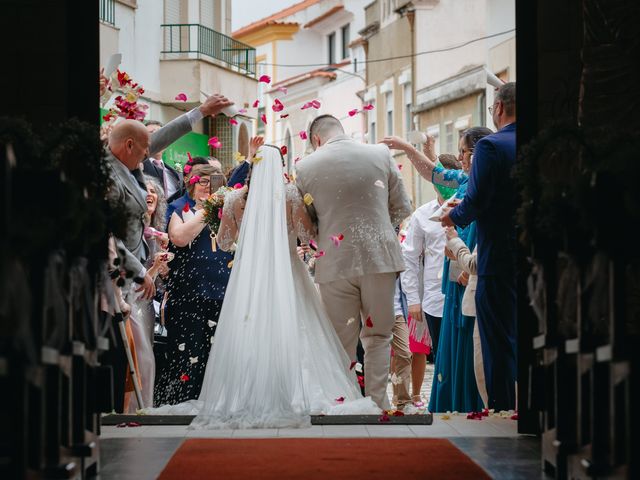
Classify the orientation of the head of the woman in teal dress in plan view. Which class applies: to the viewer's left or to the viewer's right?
to the viewer's left

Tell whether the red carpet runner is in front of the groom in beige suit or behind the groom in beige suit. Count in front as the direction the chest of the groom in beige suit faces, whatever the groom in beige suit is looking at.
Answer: behind

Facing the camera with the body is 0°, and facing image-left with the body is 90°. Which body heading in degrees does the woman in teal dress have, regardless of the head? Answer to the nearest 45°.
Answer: approximately 90°

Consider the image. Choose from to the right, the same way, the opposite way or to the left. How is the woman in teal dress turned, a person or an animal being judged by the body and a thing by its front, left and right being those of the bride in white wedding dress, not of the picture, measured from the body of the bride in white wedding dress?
to the left

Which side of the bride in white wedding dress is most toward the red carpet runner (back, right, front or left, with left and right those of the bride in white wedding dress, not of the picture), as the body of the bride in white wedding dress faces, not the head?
back

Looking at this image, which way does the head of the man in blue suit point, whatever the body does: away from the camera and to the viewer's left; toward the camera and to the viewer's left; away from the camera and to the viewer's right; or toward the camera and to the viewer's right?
away from the camera and to the viewer's left

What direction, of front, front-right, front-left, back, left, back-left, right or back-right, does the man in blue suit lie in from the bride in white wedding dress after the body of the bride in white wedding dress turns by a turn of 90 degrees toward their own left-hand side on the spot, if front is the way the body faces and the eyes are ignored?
back

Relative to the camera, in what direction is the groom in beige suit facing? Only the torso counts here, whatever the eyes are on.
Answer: away from the camera

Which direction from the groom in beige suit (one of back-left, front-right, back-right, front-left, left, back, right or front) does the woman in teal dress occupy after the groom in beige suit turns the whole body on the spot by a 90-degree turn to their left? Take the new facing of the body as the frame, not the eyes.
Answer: back-right

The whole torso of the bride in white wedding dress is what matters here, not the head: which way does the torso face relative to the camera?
away from the camera

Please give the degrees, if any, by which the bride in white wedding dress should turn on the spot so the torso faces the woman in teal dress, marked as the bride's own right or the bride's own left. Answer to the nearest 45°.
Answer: approximately 45° to the bride's own right

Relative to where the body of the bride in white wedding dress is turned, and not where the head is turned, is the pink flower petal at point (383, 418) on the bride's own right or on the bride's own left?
on the bride's own right

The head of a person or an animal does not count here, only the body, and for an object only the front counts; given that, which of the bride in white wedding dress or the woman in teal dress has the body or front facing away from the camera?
the bride in white wedding dress
